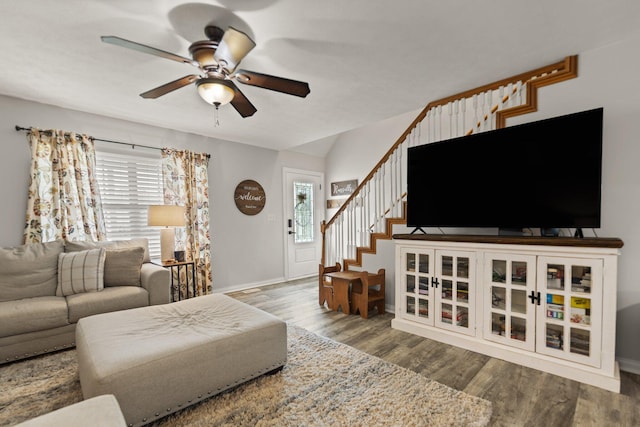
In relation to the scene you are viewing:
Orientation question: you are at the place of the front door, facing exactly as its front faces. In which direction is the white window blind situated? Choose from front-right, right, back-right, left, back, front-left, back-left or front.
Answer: right

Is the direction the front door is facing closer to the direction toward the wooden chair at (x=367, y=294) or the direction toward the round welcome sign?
the wooden chair

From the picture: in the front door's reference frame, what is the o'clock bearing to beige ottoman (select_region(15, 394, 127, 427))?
The beige ottoman is roughly at 2 o'clock from the front door.

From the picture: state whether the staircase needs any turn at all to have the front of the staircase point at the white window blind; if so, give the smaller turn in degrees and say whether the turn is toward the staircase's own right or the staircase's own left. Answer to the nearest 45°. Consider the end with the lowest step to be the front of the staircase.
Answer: approximately 45° to the staircase's own left

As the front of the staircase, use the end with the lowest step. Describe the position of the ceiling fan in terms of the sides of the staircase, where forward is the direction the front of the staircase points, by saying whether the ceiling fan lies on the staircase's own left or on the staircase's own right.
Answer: on the staircase's own left

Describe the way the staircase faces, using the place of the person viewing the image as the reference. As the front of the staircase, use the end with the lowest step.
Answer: facing away from the viewer and to the left of the viewer

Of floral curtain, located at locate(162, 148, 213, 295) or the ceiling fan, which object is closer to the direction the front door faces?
the ceiling fan

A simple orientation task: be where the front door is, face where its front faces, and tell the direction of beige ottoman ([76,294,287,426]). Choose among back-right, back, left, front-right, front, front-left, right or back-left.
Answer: front-right

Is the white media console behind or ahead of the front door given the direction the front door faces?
ahead

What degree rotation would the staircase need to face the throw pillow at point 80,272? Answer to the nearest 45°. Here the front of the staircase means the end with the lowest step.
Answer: approximately 90° to its left

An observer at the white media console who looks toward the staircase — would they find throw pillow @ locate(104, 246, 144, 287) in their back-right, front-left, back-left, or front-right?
front-left

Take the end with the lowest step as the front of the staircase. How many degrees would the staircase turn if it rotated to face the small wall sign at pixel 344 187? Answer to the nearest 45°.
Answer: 0° — it already faces it

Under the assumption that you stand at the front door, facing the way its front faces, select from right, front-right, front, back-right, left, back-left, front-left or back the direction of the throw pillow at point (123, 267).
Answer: right

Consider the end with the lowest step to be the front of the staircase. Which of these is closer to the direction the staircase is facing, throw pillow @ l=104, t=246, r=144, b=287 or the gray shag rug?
the throw pillow

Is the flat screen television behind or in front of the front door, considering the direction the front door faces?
in front

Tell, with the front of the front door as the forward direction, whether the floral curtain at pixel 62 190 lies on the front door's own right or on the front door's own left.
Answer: on the front door's own right

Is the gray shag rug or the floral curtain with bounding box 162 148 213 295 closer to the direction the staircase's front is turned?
the floral curtain

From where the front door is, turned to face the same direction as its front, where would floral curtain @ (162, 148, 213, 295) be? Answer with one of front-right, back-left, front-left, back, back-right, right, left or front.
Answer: right

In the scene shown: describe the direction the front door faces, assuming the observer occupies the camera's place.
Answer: facing the viewer and to the right of the viewer
